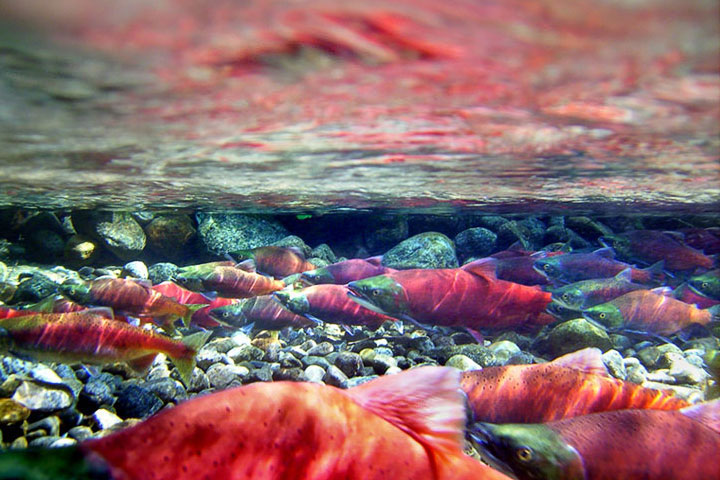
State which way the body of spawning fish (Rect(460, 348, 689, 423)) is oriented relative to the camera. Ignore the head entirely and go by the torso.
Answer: to the viewer's left

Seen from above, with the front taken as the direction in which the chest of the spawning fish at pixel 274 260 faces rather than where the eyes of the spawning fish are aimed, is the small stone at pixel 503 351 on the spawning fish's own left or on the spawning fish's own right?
on the spawning fish's own left

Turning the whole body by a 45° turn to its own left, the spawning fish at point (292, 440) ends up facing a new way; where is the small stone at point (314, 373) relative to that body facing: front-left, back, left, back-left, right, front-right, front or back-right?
back-right

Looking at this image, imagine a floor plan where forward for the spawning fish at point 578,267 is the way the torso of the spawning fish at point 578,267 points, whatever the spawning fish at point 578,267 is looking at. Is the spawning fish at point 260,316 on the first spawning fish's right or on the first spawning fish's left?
on the first spawning fish's left

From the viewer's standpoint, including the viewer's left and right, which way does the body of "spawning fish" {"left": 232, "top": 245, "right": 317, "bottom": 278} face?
facing to the left of the viewer

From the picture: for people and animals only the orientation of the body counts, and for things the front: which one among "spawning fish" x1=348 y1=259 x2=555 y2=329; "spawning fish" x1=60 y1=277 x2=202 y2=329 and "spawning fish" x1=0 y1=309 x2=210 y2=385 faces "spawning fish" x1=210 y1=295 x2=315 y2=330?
"spawning fish" x1=348 y1=259 x2=555 y2=329

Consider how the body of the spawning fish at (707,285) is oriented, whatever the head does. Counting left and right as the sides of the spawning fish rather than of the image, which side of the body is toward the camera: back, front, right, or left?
left

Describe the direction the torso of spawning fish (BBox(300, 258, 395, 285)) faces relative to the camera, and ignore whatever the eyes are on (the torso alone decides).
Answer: to the viewer's left

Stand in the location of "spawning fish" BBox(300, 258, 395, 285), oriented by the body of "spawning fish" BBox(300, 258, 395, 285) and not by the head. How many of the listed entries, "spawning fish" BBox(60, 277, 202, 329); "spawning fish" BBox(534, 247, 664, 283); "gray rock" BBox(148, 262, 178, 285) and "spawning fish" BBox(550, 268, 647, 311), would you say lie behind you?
2

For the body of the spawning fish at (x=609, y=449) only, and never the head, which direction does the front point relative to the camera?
to the viewer's left
